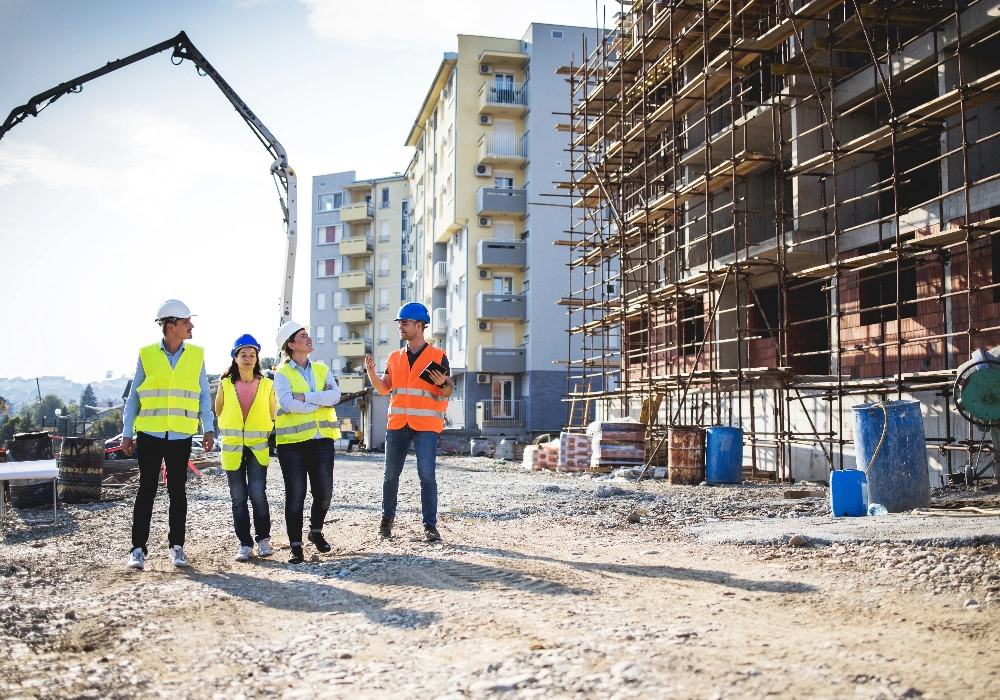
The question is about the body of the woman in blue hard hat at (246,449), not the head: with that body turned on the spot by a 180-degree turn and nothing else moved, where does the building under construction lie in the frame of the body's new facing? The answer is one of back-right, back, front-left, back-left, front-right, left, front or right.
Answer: front-right

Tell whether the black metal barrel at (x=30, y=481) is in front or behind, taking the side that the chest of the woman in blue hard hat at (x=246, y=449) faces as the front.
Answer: behind

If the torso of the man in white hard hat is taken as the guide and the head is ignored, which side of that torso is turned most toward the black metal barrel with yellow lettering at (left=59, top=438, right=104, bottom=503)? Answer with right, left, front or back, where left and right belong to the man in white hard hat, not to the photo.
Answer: back

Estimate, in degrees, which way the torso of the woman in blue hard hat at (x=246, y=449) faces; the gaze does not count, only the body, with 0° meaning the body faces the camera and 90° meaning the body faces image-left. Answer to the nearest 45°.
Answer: approximately 0°

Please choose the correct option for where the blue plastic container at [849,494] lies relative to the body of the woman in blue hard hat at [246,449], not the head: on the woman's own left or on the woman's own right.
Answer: on the woman's own left

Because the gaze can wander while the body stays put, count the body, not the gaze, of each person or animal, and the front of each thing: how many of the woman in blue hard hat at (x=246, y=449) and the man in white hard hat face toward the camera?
2

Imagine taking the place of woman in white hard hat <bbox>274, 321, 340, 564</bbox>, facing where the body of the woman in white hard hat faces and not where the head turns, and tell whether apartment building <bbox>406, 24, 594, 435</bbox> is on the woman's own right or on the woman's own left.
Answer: on the woman's own left

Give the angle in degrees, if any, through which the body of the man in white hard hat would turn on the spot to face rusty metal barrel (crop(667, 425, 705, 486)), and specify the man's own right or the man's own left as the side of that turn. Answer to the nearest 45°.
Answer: approximately 135° to the man's own left

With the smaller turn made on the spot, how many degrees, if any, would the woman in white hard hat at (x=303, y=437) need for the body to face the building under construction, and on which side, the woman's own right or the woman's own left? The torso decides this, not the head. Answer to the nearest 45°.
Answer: approximately 90° to the woman's own left

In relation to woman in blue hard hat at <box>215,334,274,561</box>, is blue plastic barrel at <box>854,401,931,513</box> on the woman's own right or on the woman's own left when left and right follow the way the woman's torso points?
on the woman's own left

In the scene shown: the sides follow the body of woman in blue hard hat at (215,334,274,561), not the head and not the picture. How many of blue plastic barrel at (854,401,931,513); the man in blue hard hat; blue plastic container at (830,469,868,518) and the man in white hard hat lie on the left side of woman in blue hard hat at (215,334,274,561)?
3

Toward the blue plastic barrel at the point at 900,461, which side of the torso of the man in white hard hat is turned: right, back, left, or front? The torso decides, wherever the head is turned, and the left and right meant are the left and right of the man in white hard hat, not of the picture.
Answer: left
